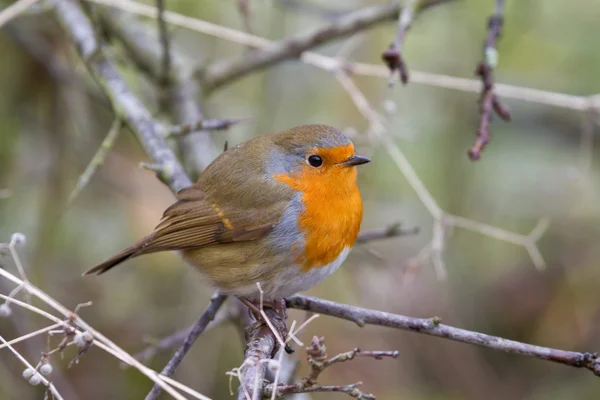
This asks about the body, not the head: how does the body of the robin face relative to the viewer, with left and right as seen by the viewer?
facing to the right of the viewer

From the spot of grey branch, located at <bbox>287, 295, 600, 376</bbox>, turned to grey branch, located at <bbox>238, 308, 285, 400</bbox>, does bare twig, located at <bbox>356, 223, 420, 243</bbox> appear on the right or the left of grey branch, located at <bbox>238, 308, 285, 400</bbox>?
right
